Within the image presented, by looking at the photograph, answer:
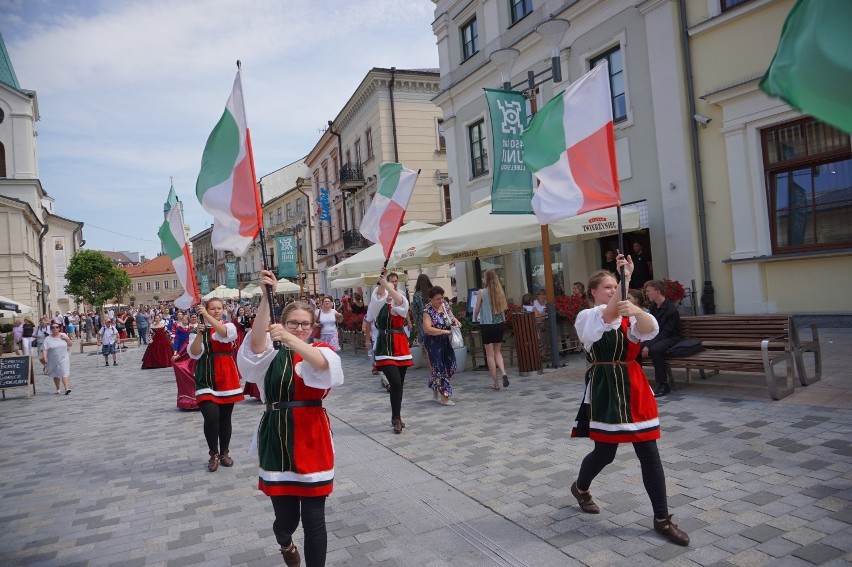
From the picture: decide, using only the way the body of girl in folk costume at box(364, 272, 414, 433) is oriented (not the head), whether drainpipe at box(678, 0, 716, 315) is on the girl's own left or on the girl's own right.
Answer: on the girl's own left

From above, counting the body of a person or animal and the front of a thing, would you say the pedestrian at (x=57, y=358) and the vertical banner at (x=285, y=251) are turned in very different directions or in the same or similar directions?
same or similar directions

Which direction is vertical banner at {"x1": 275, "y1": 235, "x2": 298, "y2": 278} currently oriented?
toward the camera

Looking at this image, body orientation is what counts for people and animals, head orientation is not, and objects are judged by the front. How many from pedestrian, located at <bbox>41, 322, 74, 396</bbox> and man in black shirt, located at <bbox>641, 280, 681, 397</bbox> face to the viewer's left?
1

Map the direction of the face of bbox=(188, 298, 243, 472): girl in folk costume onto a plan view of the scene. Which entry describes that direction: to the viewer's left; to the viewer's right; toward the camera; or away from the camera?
toward the camera

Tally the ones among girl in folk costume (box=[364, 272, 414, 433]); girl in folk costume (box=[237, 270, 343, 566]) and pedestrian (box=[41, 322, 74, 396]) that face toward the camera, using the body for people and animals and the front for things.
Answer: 3

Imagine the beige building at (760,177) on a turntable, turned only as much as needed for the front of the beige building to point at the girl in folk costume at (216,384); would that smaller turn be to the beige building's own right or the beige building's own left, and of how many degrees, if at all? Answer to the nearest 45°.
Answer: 0° — it already faces them

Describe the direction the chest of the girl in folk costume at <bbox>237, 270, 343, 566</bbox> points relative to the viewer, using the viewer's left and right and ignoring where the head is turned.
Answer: facing the viewer

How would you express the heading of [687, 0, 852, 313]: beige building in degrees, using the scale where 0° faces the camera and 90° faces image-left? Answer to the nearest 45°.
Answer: approximately 45°

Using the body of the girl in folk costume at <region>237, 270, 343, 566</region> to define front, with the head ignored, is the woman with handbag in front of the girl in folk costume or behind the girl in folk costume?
behind

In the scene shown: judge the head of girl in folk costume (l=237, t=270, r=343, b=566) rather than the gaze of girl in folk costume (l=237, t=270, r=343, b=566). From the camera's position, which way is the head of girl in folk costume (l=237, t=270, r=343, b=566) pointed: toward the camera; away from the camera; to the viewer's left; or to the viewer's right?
toward the camera

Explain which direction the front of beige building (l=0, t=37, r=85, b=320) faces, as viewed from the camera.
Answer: facing the viewer and to the right of the viewer

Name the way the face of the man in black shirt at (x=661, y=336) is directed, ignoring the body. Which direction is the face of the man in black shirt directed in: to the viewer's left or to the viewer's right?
to the viewer's left

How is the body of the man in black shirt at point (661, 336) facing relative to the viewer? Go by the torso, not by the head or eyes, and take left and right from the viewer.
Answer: facing to the left of the viewer

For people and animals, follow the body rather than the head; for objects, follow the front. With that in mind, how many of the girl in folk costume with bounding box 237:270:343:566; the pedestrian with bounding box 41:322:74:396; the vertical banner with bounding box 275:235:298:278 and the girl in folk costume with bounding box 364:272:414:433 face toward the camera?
4

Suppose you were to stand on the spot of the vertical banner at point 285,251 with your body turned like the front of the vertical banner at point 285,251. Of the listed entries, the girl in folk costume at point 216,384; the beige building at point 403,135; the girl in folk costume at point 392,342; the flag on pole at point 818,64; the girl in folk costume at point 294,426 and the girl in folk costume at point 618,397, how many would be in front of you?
5

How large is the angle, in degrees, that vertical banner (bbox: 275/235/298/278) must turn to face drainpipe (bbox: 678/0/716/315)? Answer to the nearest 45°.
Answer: approximately 45° to its left

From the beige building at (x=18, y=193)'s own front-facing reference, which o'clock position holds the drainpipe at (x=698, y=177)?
The drainpipe is roughly at 1 o'clock from the beige building.
